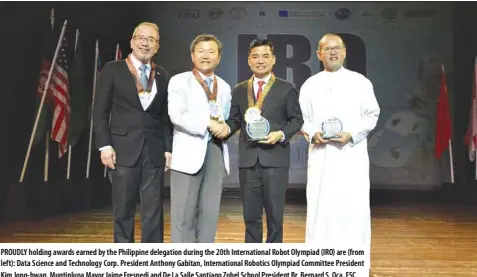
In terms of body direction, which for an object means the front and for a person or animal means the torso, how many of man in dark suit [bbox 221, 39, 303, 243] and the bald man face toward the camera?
2

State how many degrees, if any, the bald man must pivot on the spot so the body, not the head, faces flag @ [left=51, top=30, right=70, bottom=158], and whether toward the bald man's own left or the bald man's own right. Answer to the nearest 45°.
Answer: approximately 135° to the bald man's own right

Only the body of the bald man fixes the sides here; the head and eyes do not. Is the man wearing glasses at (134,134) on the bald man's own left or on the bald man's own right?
on the bald man's own right

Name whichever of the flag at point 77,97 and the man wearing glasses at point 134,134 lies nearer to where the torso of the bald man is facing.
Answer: the man wearing glasses

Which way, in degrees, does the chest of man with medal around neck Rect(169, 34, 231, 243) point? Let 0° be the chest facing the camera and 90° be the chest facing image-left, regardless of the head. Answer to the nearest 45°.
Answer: approximately 315°

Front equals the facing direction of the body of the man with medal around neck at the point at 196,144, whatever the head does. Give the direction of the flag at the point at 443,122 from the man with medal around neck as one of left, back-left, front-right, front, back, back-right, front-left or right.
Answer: left

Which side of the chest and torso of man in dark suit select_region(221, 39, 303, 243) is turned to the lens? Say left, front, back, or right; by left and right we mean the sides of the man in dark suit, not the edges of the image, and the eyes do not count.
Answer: front

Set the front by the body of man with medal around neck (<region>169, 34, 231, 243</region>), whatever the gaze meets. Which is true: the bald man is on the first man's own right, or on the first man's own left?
on the first man's own left

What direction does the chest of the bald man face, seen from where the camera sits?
toward the camera
